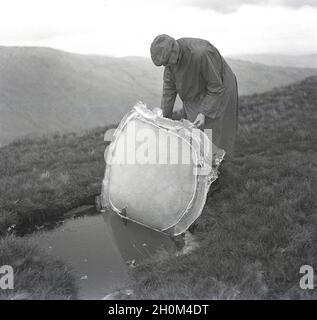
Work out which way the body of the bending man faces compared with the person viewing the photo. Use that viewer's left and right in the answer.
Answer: facing the viewer and to the left of the viewer
